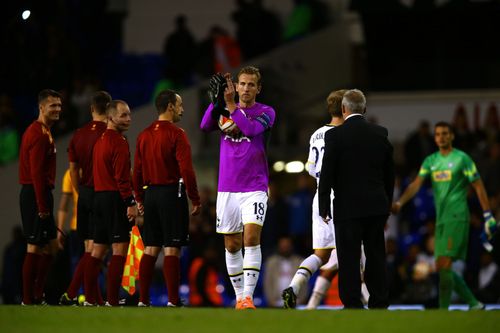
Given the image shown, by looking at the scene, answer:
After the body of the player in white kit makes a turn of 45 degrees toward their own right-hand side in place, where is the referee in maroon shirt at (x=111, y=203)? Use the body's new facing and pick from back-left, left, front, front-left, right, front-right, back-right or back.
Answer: back

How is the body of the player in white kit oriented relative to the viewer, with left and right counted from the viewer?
facing away from the viewer and to the right of the viewer

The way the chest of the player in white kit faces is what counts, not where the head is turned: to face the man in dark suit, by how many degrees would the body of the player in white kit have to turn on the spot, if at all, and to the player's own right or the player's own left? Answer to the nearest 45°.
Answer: approximately 135° to the player's own right

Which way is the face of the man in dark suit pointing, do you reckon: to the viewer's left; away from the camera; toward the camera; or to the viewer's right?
away from the camera
